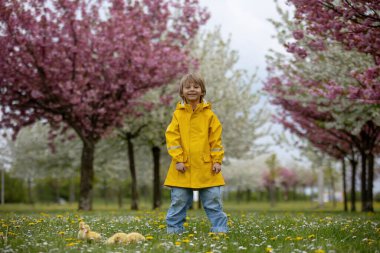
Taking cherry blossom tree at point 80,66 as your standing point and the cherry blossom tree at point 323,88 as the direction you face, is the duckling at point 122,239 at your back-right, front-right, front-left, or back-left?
front-right

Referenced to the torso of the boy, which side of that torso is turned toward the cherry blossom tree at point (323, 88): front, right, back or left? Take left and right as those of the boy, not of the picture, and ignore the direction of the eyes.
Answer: back

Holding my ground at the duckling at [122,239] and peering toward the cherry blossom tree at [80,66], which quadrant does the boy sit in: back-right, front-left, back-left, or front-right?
front-right

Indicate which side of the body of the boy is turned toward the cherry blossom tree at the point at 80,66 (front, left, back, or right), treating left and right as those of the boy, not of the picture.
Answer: back

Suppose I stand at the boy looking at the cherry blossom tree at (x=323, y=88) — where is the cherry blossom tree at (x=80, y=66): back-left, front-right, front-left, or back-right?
front-left

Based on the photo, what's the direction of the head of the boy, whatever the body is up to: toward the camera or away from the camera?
toward the camera

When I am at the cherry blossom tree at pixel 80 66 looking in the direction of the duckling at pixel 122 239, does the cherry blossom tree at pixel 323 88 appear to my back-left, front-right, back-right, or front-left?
front-left

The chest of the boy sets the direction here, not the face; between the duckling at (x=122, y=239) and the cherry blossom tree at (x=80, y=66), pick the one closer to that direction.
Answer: the duckling

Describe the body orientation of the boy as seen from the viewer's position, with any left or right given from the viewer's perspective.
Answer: facing the viewer

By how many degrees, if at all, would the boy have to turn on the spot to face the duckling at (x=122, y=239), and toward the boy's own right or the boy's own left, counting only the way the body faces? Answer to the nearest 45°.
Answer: approximately 45° to the boy's own right
